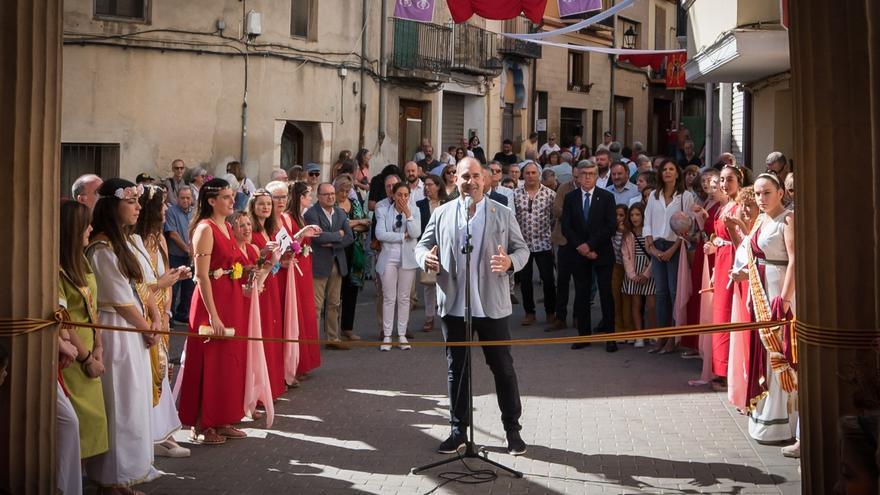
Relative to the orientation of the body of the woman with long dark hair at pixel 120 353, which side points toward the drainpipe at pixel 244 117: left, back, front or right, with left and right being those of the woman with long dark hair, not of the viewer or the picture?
left

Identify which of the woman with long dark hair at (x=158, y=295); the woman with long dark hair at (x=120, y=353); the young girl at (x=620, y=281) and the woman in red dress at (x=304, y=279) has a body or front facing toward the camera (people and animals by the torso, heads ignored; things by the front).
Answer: the young girl

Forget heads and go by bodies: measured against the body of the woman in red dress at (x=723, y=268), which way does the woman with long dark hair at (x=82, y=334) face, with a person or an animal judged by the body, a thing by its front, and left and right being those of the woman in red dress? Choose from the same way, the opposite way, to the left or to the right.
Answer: the opposite way

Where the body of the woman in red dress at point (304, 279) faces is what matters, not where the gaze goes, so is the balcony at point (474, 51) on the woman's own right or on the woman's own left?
on the woman's own left

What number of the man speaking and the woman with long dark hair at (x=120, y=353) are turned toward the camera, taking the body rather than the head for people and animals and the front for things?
1

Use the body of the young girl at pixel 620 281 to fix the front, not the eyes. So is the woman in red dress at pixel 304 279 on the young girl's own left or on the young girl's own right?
on the young girl's own right

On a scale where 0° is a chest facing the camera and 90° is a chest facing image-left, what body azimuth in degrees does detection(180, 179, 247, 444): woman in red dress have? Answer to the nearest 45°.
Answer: approximately 315°

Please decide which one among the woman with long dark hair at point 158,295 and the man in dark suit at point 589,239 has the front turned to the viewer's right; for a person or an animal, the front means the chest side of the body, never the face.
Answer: the woman with long dark hair

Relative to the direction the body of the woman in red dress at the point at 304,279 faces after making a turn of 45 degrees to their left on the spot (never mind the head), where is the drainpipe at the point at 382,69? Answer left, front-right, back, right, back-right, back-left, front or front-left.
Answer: front-left

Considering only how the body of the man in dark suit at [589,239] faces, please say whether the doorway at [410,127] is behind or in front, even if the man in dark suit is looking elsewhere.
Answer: behind

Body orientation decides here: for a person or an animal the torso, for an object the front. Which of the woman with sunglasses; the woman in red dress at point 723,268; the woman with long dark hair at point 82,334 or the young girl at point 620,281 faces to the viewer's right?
the woman with long dark hair

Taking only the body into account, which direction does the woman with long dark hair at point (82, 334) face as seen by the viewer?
to the viewer's right

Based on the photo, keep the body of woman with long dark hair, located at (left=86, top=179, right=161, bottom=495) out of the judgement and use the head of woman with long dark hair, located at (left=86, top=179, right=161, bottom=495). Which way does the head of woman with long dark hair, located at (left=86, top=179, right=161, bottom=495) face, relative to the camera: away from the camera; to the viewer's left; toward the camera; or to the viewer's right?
to the viewer's right

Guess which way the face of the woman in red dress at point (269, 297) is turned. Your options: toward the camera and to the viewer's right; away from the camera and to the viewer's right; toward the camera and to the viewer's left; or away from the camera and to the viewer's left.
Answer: toward the camera and to the viewer's right
